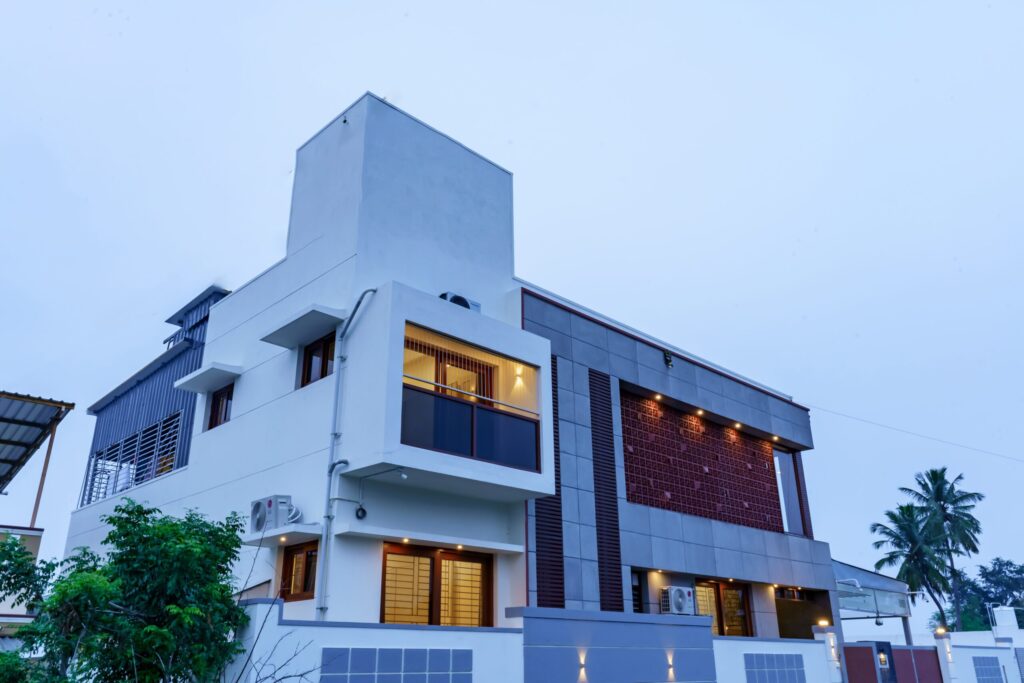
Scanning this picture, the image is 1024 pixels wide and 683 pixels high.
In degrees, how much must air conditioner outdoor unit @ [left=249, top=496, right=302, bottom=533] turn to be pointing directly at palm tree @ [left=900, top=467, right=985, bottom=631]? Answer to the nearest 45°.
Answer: approximately 180°

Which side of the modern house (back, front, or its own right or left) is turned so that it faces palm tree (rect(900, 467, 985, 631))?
left

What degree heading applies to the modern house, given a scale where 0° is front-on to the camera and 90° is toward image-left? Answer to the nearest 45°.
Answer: approximately 315°

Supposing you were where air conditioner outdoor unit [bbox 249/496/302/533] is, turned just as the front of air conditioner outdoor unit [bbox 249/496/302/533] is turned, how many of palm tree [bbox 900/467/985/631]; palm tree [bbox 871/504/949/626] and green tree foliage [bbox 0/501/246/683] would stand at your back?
2

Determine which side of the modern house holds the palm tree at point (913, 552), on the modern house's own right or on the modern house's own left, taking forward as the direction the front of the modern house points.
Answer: on the modern house's own left

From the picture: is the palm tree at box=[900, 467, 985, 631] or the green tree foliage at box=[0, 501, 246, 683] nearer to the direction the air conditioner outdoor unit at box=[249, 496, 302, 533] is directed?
the green tree foliage

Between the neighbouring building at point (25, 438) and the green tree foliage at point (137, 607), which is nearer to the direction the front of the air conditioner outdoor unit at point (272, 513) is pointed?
the green tree foliage

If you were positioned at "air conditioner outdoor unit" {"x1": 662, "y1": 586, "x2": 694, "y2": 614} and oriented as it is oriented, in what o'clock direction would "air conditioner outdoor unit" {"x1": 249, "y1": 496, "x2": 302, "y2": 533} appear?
"air conditioner outdoor unit" {"x1": 249, "y1": 496, "x2": 302, "y2": 533} is roughly at 3 o'clock from "air conditioner outdoor unit" {"x1": 662, "y1": 586, "x2": 694, "y2": 614}.

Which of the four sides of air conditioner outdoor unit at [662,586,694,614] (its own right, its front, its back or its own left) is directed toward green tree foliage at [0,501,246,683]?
right

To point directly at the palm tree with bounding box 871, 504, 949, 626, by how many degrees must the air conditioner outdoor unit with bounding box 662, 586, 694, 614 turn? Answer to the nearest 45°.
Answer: approximately 135° to its left
